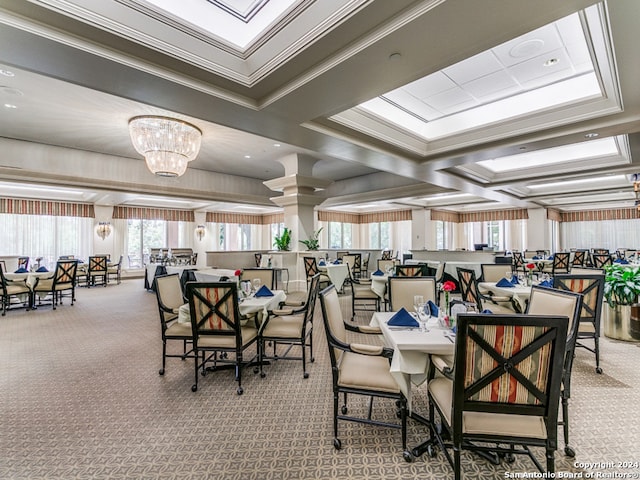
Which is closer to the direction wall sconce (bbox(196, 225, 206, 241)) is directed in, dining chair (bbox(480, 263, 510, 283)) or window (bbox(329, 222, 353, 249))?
the dining chair

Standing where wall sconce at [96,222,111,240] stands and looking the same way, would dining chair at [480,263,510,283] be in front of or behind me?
in front

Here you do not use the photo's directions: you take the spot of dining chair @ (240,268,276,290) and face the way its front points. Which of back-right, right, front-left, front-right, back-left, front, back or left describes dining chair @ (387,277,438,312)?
front-left

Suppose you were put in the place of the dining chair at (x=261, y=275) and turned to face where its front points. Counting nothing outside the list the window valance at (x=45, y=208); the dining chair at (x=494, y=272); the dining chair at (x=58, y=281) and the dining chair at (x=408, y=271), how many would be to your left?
2

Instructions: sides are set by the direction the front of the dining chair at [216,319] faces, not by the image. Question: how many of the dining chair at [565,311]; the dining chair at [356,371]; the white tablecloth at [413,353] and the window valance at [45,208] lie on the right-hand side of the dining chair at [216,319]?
3

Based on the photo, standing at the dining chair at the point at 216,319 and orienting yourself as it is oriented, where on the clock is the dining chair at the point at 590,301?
the dining chair at the point at 590,301 is roughly at 2 o'clock from the dining chair at the point at 216,319.

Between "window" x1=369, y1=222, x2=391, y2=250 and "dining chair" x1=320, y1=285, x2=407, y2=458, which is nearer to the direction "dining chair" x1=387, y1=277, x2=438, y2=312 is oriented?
the dining chair

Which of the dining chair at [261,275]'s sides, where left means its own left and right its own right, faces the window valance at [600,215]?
left

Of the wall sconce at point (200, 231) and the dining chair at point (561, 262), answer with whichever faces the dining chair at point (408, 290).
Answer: the wall sconce

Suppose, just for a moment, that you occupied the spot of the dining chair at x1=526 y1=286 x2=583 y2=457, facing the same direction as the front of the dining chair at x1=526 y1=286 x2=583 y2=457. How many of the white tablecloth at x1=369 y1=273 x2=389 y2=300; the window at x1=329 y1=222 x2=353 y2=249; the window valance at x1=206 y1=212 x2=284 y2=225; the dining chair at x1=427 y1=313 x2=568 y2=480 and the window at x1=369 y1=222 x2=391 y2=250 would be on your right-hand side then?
4

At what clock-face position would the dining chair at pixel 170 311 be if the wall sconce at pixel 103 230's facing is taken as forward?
The dining chair is roughly at 12 o'clock from the wall sconce.

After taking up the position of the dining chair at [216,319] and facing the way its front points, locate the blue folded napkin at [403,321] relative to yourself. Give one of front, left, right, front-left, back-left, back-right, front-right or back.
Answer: right

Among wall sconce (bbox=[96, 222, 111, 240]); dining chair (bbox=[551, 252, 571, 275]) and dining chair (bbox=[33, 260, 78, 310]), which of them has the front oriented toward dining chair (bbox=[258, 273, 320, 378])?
the wall sconce

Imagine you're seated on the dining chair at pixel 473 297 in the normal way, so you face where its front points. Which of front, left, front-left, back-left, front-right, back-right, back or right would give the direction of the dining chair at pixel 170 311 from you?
back

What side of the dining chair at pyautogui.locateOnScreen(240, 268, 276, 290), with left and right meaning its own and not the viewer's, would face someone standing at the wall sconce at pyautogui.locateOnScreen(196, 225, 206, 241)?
back

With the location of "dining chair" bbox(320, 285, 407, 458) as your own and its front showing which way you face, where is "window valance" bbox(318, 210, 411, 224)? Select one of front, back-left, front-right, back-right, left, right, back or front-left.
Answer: left
